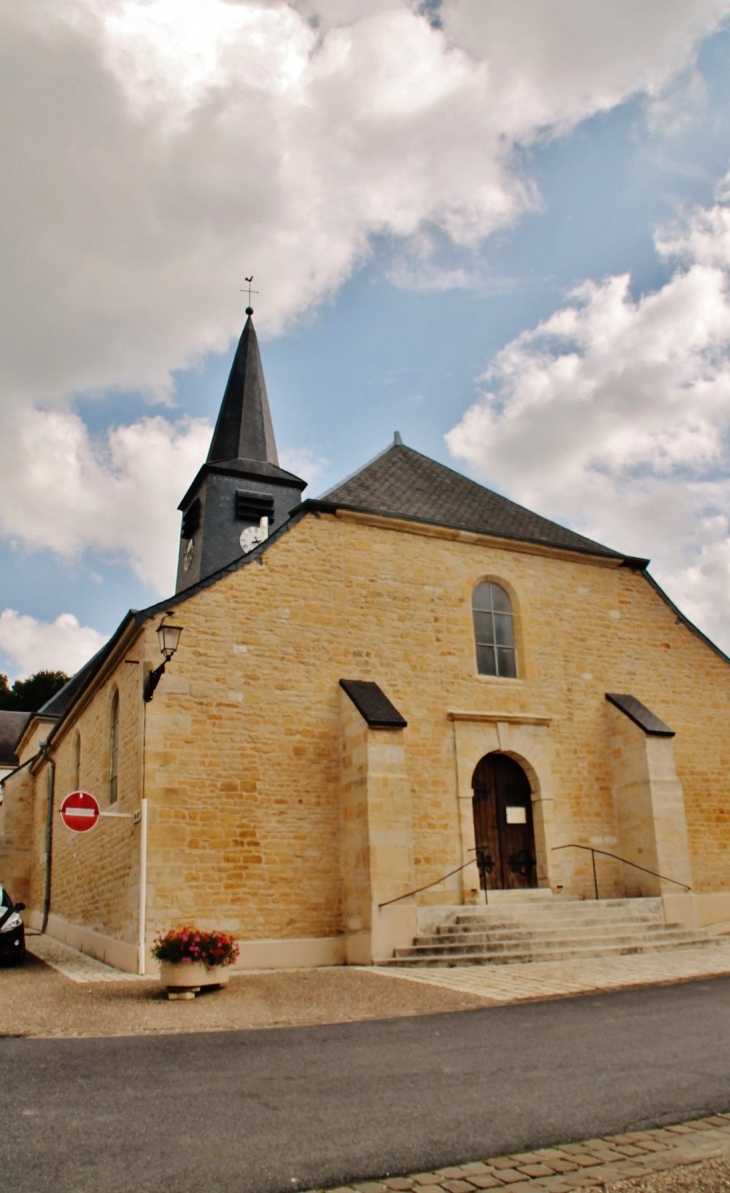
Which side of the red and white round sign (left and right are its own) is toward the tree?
back

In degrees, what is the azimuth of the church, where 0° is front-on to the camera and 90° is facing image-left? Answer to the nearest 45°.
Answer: approximately 315°

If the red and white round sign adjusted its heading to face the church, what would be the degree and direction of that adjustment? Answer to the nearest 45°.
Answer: approximately 135° to its left

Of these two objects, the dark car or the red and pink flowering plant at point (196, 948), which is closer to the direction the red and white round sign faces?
the red and pink flowering plant

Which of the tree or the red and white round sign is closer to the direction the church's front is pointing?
the red and white round sign

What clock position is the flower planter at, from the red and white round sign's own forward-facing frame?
The flower planter is roughly at 11 o'clock from the red and white round sign.

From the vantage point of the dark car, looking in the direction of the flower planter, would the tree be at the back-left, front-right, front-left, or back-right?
back-left

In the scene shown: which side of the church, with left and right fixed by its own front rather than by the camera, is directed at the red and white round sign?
right
